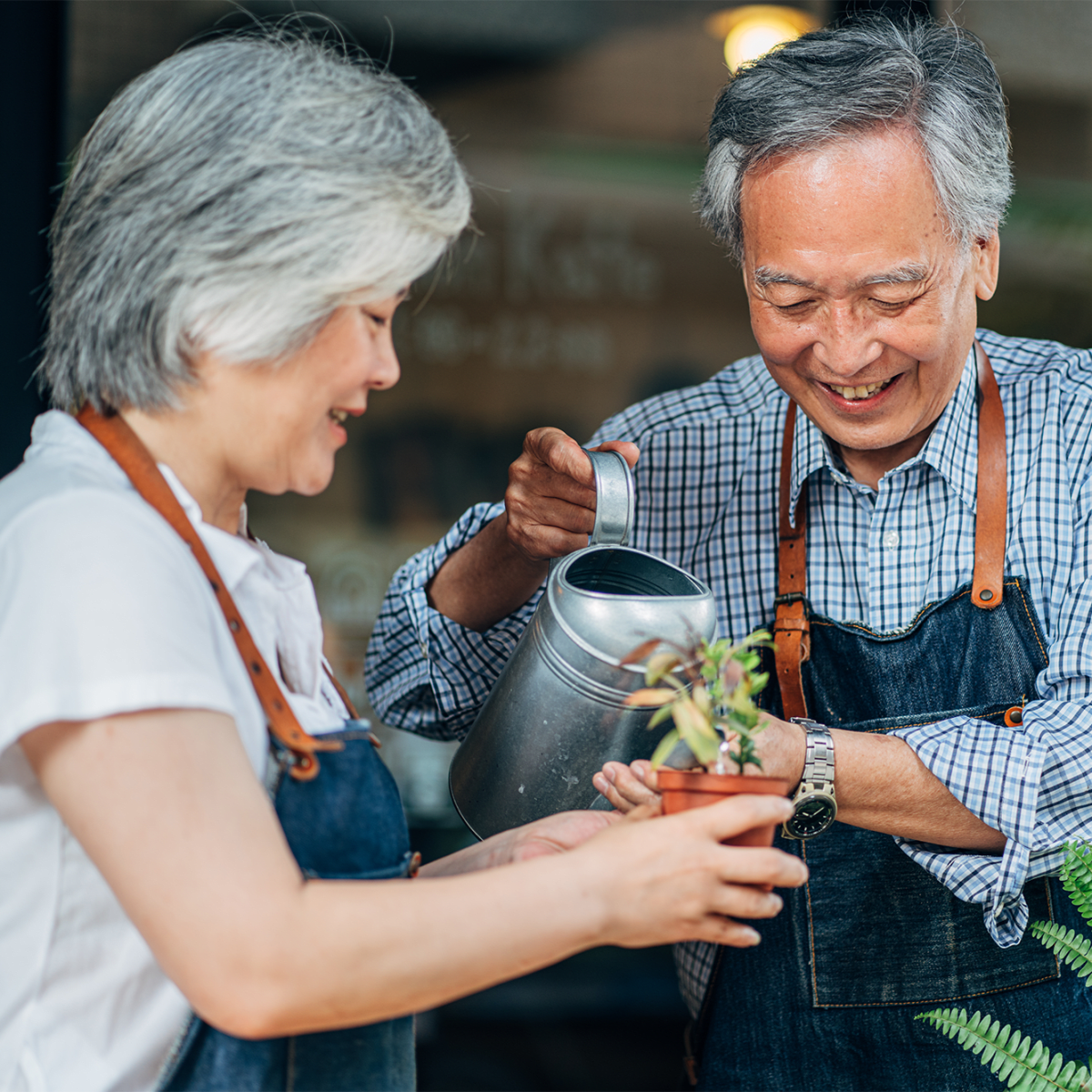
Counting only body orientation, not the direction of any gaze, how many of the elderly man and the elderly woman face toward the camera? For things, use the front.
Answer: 1

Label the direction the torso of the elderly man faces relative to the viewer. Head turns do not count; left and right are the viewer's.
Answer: facing the viewer

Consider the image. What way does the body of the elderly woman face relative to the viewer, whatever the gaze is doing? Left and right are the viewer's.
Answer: facing to the right of the viewer

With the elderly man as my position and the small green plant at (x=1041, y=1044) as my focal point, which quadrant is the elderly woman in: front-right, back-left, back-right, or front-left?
front-right

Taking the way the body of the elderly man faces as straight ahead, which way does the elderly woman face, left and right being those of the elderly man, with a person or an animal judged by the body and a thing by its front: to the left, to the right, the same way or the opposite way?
to the left

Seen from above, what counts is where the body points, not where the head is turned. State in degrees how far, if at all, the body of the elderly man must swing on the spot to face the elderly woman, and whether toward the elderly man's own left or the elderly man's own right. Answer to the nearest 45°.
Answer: approximately 45° to the elderly man's own right

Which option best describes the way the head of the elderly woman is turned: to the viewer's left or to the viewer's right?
to the viewer's right

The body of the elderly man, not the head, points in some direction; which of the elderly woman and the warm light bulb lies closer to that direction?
the elderly woman

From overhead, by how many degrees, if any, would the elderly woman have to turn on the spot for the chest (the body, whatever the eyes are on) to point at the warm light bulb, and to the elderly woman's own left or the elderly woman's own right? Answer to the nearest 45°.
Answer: approximately 90° to the elderly woman's own left

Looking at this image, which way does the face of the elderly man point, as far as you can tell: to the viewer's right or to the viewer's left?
to the viewer's left
